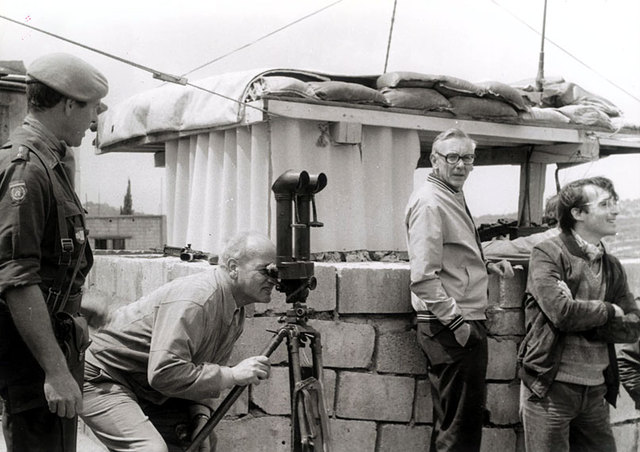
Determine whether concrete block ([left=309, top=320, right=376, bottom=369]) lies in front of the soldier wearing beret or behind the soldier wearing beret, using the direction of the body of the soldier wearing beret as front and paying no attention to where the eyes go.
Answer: in front

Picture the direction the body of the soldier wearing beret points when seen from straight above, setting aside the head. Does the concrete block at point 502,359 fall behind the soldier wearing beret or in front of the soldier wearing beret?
in front

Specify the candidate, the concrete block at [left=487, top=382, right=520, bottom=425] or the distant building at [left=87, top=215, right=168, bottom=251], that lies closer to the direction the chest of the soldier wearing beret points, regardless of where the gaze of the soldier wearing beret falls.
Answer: the concrete block

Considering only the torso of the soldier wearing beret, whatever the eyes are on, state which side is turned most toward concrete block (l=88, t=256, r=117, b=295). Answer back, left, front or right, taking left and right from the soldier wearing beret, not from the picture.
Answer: left

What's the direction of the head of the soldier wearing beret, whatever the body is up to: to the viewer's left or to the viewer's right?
to the viewer's right

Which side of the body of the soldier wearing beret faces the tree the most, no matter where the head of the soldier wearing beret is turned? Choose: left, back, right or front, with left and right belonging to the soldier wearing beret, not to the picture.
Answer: left

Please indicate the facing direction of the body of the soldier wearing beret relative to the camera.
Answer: to the viewer's right

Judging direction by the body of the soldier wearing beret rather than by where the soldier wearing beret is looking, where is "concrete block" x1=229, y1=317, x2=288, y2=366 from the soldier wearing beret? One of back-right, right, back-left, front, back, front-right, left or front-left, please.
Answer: front-left

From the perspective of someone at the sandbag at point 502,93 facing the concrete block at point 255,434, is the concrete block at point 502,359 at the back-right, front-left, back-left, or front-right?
front-left

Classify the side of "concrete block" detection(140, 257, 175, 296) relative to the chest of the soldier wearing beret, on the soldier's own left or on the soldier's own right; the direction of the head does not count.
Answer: on the soldier's own left

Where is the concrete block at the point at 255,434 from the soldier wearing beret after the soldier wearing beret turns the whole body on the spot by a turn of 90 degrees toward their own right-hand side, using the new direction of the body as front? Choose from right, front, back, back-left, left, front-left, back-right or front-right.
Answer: back-left

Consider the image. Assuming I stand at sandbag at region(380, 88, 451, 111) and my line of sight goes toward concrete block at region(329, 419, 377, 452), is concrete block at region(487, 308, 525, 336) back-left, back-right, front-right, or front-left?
front-left
